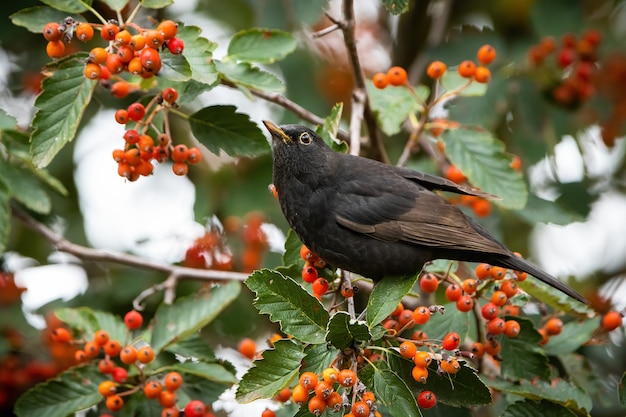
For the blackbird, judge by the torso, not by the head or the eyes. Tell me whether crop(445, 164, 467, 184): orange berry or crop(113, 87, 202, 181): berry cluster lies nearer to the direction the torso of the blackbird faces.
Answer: the berry cluster

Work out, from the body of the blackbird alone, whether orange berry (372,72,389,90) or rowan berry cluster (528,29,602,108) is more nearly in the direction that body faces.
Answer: the orange berry

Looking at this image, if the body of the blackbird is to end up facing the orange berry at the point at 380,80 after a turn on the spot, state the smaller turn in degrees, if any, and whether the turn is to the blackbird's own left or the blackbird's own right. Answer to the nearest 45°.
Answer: approximately 90° to the blackbird's own right

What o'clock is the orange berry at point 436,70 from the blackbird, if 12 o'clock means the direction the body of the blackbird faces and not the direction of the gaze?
The orange berry is roughly at 3 o'clock from the blackbird.

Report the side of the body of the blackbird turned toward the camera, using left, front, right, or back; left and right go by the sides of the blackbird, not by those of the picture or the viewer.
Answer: left

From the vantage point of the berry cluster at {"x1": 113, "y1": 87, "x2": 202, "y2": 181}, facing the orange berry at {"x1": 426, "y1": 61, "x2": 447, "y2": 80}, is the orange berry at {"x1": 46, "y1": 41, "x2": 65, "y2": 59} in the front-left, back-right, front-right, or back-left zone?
back-left

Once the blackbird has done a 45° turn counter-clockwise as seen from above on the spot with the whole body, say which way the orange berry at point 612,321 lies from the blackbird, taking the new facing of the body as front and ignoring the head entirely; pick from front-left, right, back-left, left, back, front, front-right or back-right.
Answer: back-left

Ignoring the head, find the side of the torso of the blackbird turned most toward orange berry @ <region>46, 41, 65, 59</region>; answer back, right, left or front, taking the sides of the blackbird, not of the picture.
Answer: front
